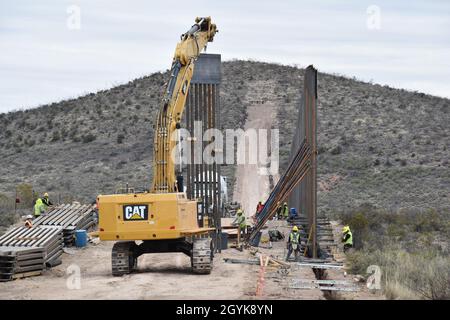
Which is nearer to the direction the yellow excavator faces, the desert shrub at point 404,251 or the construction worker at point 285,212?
the construction worker

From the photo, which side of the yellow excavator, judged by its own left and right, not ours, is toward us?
back

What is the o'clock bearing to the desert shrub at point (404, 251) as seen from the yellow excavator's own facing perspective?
The desert shrub is roughly at 2 o'clock from the yellow excavator.

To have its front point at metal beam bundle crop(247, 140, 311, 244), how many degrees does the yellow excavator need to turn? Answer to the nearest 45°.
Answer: approximately 45° to its right
